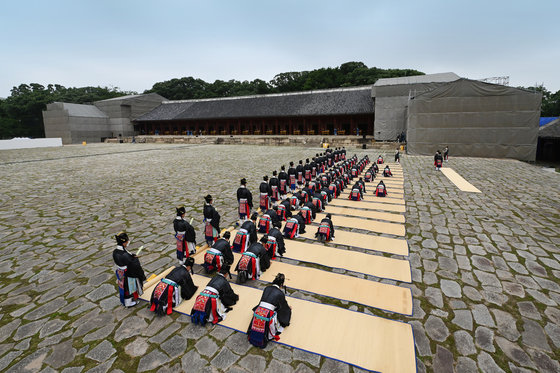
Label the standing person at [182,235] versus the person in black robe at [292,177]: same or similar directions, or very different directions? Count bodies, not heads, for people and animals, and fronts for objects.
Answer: same or similar directions

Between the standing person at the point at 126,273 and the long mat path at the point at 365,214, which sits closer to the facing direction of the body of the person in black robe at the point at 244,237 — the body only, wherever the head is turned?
the long mat path

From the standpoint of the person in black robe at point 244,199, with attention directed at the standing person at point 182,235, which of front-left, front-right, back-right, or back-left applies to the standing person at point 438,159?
back-left

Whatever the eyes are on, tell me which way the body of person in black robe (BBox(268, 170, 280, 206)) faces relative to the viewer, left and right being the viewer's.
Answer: facing away from the viewer

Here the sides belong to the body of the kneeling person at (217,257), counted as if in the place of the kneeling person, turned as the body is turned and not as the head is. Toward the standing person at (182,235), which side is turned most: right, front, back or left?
left

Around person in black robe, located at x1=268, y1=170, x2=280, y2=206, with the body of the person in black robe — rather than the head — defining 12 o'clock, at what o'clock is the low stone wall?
The low stone wall is roughly at 12 o'clock from the person in black robe.

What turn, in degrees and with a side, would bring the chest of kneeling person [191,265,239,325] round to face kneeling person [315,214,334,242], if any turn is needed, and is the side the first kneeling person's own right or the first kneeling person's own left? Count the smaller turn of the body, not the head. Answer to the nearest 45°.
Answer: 0° — they already face them

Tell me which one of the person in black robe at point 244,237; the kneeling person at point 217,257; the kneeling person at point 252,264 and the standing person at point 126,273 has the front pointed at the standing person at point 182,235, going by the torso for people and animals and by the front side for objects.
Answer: the standing person at point 126,273

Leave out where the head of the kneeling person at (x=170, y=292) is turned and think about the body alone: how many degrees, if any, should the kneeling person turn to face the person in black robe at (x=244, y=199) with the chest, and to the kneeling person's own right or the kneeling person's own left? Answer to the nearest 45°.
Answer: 0° — they already face them

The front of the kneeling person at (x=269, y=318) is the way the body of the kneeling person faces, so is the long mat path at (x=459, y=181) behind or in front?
in front

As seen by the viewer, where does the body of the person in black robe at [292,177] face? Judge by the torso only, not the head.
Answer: away from the camera

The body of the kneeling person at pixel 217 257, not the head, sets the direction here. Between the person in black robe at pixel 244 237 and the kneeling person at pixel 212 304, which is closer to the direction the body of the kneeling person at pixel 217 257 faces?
the person in black robe

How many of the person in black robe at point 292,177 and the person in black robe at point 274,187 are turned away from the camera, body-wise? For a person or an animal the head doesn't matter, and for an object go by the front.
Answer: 2

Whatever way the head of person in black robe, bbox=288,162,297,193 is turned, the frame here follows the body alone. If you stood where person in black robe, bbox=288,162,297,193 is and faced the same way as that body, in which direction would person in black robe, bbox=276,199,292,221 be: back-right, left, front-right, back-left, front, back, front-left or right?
back

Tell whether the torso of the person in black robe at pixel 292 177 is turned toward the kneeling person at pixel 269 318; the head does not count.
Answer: no

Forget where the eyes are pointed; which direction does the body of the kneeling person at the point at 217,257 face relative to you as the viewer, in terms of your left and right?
facing away from the viewer and to the right of the viewer

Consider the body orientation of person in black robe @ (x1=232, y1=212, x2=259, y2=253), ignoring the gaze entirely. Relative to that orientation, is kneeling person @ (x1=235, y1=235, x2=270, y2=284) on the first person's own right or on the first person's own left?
on the first person's own right
